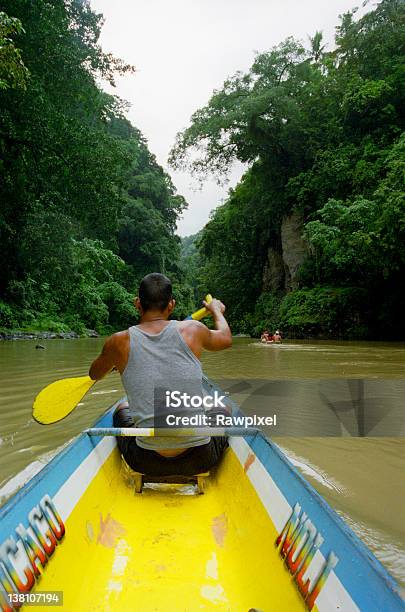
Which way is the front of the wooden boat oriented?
away from the camera

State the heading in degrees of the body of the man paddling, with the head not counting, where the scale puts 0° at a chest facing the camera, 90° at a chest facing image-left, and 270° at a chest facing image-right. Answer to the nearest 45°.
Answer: approximately 180°

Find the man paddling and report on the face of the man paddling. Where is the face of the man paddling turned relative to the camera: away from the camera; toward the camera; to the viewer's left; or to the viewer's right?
away from the camera
